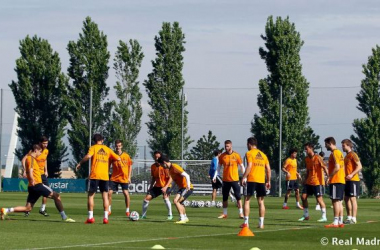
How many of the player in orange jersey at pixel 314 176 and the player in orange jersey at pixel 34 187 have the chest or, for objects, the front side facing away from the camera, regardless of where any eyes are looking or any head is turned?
0

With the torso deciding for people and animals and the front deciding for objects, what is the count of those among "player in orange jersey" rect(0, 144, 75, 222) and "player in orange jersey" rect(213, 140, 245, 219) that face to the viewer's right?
1

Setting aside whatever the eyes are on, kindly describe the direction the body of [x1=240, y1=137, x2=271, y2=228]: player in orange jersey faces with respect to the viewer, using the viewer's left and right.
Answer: facing away from the viewer and to the left of the viewer

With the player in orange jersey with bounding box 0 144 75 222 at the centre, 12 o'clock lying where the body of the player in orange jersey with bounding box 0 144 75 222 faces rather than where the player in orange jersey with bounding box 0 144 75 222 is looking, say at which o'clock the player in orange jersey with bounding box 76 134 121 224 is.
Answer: the player in orange jersey with bounding box 76 134 121 224 is roughly at 1 o'clock from the player in orange jersey with bounding box 0 144 75 222.

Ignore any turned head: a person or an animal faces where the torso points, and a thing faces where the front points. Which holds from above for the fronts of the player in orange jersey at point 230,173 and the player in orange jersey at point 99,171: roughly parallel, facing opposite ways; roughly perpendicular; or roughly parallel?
roughly parallel, facing opposite ways

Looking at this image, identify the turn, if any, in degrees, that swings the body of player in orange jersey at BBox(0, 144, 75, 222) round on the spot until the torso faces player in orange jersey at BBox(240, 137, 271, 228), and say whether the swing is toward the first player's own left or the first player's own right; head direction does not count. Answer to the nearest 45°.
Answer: approximately 45° to the first player's own right

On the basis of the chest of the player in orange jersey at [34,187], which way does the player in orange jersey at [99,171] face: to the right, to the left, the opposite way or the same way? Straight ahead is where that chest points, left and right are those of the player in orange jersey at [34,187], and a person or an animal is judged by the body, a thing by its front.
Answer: to the left

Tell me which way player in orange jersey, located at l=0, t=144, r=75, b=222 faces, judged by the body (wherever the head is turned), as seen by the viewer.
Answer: to the viewer's right

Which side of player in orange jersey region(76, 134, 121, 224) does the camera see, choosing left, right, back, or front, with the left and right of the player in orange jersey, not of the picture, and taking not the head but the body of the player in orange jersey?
back

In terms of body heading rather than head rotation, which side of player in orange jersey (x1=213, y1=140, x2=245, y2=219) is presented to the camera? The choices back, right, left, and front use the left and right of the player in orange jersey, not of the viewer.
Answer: front

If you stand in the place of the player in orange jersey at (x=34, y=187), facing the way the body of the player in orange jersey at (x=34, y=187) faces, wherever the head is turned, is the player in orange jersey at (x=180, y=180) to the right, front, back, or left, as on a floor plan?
front

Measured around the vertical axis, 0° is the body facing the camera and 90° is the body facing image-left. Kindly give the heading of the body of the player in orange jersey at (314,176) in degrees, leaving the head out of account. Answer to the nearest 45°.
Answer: approximately 45°

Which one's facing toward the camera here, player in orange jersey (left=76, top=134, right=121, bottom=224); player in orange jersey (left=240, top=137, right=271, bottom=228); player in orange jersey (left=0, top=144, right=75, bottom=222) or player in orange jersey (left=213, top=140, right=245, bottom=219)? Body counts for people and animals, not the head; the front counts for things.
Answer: player in orange jersey (left=213, top=140, right=245, bottom=219)
